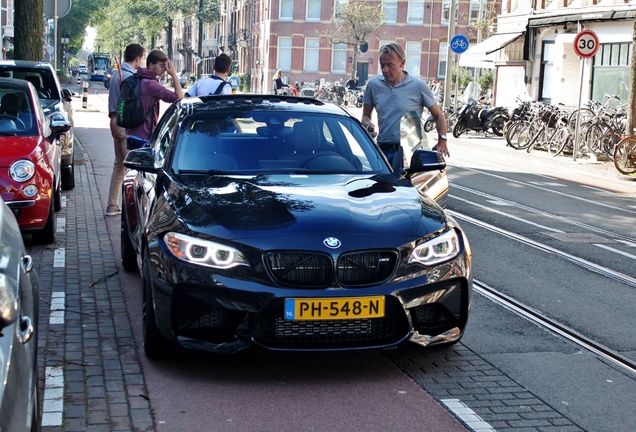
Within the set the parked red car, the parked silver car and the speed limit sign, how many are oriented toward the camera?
3

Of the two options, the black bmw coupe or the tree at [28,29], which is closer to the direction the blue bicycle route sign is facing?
the black bmw coupe

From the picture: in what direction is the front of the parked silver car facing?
toward the camera

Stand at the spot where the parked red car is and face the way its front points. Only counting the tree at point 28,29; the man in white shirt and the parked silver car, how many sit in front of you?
1

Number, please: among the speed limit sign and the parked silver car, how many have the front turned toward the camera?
2

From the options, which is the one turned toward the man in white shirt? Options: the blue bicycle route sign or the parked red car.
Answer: the blue bicycle route sign

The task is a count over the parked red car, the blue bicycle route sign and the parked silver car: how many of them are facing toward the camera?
3

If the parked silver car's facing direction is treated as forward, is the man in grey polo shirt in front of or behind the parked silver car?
behind

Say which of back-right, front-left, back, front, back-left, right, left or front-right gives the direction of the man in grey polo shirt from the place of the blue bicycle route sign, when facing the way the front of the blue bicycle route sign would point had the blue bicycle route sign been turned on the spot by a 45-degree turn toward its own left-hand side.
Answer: front-right

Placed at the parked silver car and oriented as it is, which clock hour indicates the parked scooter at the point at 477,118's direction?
The parked scooter is roughly at 7 o'clock from the parked silver car.

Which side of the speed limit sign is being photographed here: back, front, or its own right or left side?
front

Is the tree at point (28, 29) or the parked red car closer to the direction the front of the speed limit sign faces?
the parked red car

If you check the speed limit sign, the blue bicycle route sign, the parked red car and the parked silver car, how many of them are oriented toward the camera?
4

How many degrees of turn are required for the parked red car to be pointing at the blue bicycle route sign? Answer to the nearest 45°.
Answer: approximately 135° to its left
